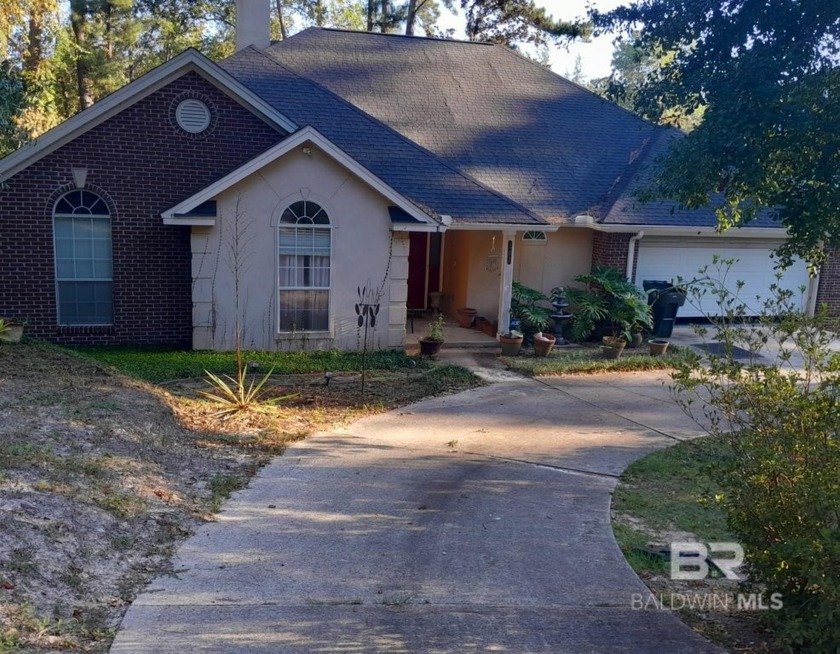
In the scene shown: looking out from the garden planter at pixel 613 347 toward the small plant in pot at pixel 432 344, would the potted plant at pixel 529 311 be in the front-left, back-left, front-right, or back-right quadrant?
front-right

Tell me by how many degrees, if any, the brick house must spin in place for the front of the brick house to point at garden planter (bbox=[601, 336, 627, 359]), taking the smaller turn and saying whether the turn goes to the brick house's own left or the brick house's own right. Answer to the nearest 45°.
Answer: approximately 90° to the brick house's own left

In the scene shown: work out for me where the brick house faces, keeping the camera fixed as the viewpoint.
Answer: facing the viewer

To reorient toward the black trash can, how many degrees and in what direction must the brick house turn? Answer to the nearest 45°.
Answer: approximately 90° to its left

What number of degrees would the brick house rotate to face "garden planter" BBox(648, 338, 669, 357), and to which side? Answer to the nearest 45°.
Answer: approximately 90° to its left

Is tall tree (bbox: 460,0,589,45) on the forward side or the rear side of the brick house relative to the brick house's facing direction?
on the rear side
